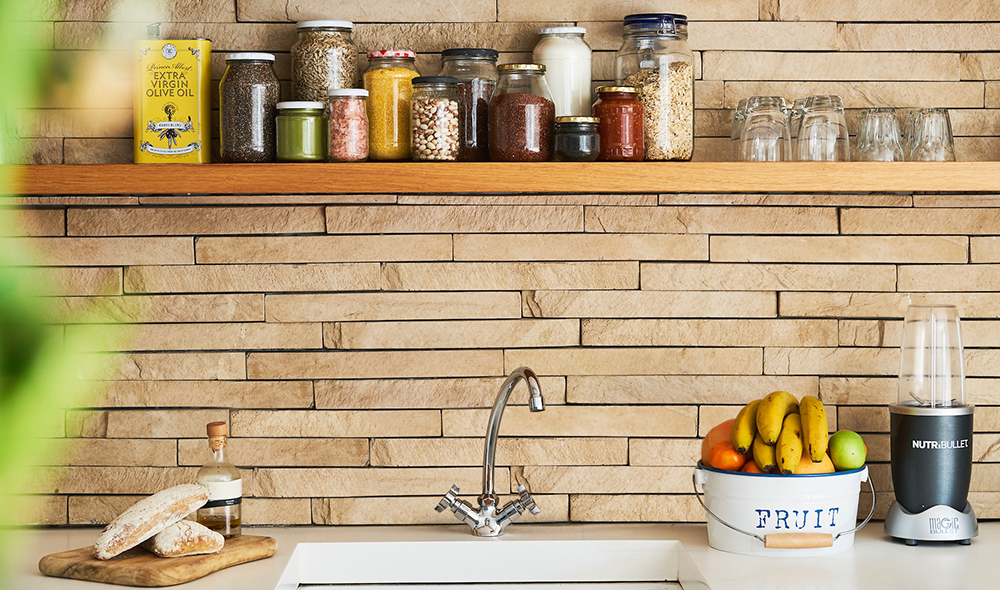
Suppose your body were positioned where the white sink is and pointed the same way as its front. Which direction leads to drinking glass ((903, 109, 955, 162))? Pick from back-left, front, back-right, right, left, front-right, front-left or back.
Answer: left

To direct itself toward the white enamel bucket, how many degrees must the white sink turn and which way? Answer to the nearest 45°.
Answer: approximately 90° to its left

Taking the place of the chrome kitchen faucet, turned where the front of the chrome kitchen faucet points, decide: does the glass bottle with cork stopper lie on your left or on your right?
on your right

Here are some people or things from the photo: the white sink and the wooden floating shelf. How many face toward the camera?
2

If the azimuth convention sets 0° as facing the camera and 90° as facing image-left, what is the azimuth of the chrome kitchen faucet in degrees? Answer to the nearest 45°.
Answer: approximately 315°
